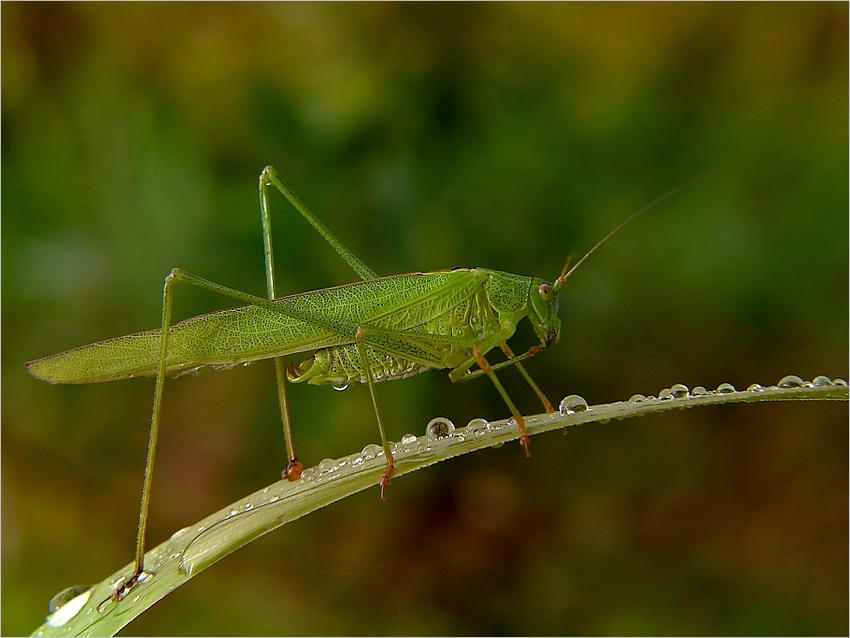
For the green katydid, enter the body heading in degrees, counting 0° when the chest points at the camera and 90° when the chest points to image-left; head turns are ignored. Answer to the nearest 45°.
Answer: approximately 270°

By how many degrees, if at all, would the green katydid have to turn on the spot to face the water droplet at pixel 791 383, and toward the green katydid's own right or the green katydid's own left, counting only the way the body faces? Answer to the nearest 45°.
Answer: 0° — it already faces it

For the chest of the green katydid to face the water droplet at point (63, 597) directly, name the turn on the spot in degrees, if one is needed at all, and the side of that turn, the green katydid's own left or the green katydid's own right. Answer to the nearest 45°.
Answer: approximately 180°

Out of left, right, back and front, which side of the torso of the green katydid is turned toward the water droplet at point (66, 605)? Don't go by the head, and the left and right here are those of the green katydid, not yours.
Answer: back
